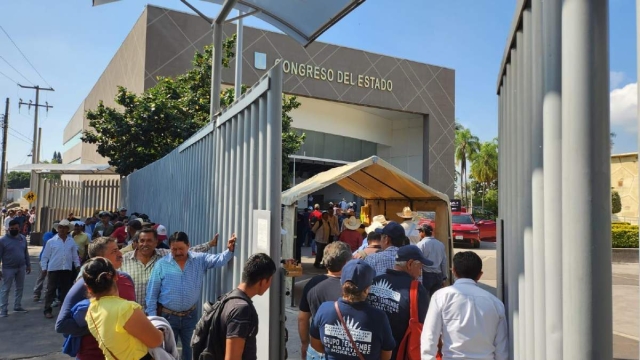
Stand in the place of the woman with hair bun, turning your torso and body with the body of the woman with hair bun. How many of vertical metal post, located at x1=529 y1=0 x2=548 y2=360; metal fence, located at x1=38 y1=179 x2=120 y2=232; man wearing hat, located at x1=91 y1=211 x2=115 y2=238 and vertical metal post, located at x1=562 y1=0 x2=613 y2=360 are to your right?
2

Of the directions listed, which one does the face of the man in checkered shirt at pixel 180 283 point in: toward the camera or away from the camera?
toward the camera

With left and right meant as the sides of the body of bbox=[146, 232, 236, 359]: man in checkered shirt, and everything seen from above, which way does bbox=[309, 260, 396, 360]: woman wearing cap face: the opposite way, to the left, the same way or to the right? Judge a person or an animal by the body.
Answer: the opposite way

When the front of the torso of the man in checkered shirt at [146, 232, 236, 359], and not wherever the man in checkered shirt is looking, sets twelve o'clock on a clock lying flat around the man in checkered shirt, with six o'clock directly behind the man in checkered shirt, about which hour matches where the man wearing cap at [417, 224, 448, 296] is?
The man wearing cap is roughly at 8 o'clock from the man in checkered shirt.

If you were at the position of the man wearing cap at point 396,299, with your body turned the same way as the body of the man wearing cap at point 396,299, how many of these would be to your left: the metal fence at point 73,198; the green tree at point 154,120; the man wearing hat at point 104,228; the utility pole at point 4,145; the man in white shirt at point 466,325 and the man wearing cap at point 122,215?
5

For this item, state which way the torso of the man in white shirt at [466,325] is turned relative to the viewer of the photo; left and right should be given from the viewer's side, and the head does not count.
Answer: facing away from the viewer

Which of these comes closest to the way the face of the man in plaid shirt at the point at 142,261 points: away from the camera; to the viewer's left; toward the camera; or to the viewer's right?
toward the camera

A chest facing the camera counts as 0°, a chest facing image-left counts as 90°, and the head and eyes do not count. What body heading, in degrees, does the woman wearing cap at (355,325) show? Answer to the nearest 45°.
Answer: approximately 180°

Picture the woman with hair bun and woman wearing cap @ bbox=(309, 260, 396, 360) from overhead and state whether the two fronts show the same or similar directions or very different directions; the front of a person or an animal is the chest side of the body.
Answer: same or similar directions

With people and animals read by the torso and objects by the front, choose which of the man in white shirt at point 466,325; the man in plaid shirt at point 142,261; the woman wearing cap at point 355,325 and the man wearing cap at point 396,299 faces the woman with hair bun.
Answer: the man in plaid shirt

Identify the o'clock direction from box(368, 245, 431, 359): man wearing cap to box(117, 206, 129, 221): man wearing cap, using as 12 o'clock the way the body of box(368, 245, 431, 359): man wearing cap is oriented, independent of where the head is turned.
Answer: box(117, 206, 129, 221): man wearing cap is roughly at 9 o'clock from box(368, 245, 431, 359): man wearing cap.

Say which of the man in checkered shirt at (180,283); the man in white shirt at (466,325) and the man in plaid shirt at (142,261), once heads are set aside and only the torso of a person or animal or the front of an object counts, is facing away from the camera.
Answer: the man in white shirt

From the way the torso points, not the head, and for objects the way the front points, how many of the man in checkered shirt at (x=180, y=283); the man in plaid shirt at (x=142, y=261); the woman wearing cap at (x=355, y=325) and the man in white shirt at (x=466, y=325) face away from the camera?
2

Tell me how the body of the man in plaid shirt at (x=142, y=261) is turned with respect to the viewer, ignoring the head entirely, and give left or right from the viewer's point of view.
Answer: facing the viewer

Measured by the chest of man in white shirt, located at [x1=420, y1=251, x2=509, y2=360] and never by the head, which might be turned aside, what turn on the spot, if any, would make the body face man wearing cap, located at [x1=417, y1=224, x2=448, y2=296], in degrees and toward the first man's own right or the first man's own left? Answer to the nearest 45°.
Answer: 0° — they already face them

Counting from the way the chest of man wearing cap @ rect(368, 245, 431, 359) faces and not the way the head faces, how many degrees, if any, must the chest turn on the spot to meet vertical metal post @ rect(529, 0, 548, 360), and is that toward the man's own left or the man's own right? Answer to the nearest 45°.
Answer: approximately 135° to the man's own right

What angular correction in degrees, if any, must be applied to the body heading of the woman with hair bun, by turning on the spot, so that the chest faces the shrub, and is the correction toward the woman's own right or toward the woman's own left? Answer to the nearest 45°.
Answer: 0° — they already face it

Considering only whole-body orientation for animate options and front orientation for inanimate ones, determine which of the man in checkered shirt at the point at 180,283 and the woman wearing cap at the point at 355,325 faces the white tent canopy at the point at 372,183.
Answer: the woman wearing cap

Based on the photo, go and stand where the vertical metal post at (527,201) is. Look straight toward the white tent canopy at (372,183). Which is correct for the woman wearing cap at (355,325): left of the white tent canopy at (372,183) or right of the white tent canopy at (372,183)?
left

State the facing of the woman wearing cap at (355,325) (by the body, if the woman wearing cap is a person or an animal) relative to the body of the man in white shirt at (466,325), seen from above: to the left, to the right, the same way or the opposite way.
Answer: the same way
